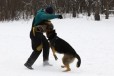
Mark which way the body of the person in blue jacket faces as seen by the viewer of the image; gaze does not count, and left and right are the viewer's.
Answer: facing to the right of the viewer

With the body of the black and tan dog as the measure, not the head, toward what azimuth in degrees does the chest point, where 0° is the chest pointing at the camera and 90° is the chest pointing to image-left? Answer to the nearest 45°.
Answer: approximately 90°

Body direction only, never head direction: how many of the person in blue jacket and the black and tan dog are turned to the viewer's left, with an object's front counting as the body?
1

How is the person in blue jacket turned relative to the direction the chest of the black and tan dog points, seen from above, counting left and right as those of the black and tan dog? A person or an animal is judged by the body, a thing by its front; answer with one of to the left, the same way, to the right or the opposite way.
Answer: the opposite way

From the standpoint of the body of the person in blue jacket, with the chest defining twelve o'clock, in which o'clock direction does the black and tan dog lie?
The black and tan dog is roughly at 1 o'clock from the person in blue jacket.
